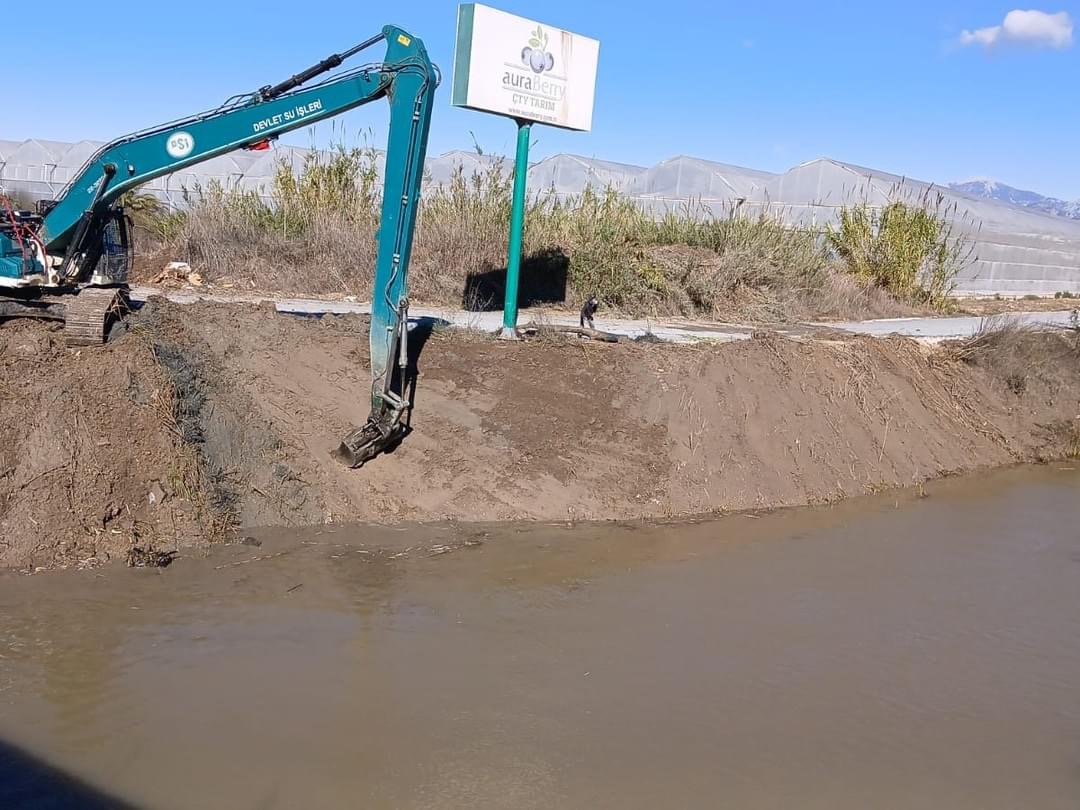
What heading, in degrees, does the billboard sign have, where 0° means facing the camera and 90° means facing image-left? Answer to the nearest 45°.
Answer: approximately 315°

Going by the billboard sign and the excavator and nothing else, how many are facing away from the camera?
0

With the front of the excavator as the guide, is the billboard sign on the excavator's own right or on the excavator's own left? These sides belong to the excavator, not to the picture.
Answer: on the excavator's own left

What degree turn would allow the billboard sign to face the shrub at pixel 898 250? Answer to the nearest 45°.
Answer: approximately 90° to its left

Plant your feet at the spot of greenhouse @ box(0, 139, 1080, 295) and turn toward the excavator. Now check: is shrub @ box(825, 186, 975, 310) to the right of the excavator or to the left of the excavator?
left

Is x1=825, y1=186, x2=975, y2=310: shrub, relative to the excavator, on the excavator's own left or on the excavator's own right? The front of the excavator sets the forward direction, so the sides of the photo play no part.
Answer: on the excavator's own left

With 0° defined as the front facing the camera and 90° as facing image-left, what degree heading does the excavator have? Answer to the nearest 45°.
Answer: approximately 315°

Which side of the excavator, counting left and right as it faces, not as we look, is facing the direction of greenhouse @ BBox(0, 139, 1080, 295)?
left
